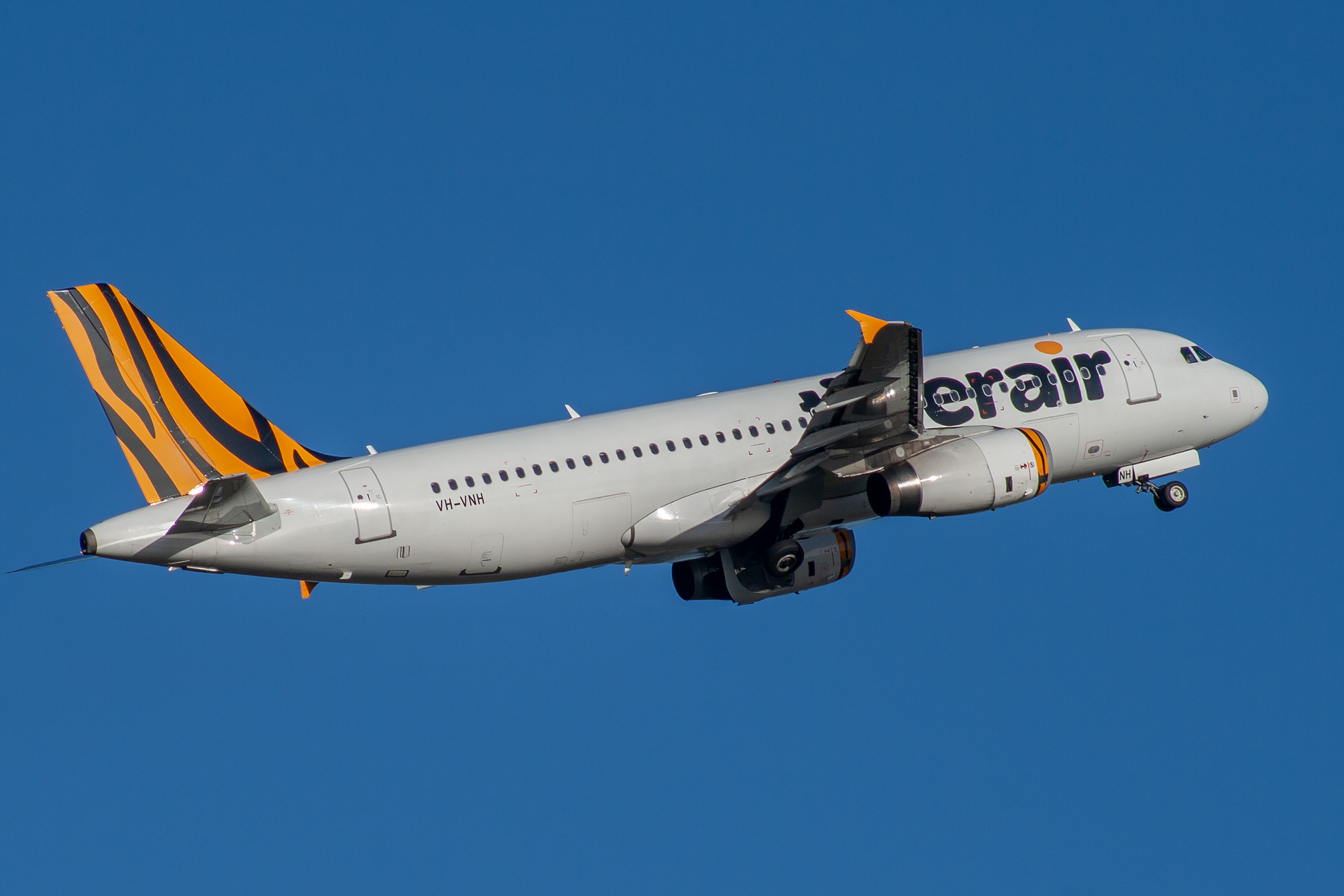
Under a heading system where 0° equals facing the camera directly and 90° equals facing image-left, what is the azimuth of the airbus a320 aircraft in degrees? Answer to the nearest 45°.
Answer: approximately 225°
